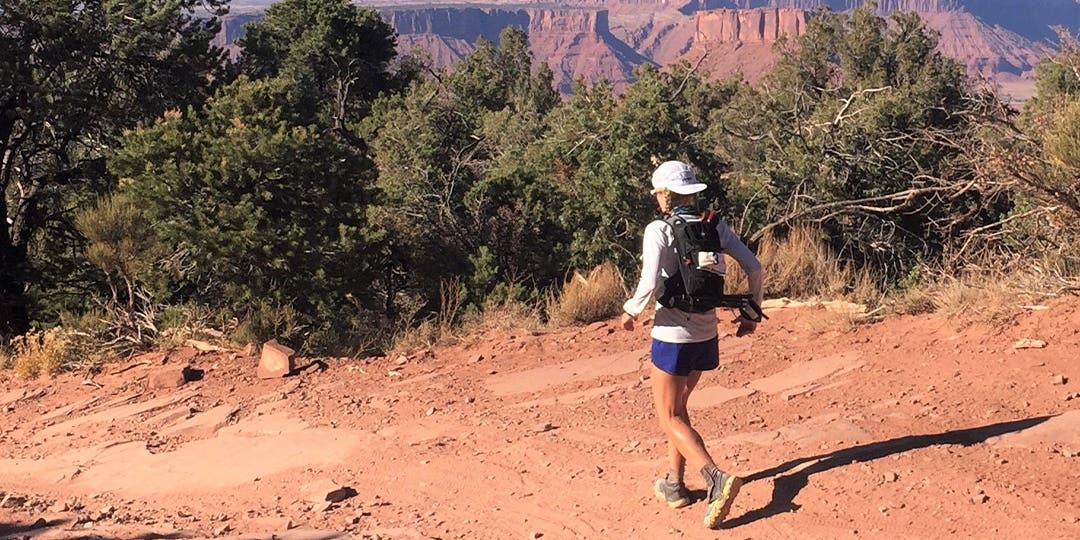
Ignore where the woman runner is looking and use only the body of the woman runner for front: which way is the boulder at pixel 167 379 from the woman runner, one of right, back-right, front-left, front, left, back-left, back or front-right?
front

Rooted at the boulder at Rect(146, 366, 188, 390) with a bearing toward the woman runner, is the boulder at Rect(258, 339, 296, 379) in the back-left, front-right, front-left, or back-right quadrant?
front-left

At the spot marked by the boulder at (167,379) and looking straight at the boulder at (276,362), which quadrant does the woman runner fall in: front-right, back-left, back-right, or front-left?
front-right

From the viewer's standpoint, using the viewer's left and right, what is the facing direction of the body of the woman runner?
facing away from the viewer and to the left of the viewer
